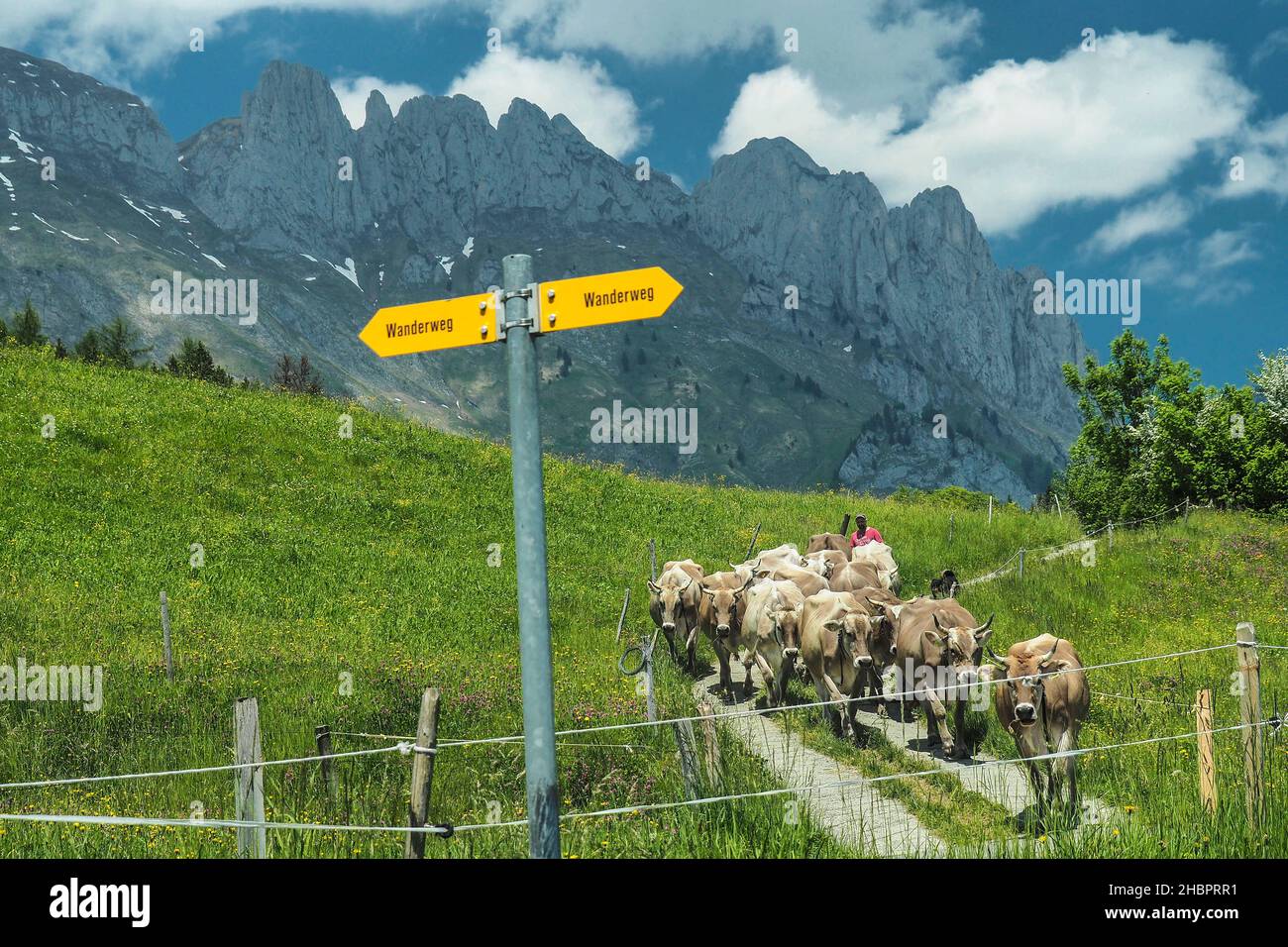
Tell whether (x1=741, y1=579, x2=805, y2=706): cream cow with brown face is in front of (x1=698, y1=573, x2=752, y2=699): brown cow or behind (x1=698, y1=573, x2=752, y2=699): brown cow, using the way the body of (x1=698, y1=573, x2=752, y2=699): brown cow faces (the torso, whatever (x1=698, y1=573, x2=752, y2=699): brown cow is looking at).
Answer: in front

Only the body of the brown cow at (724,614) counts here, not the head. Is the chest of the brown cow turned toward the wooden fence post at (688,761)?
yes

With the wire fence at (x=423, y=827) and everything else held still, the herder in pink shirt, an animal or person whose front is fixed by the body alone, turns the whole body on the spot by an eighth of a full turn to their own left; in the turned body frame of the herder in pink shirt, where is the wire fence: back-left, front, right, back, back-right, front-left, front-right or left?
front-right

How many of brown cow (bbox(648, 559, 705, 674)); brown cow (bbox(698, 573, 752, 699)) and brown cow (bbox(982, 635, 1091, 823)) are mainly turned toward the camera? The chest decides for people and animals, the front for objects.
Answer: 3

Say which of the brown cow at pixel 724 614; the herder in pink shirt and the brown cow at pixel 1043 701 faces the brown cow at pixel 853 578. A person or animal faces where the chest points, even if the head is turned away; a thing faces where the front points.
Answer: the herder in pink shirt

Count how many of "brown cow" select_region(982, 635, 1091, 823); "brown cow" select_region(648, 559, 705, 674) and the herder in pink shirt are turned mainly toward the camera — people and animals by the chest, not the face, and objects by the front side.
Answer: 3

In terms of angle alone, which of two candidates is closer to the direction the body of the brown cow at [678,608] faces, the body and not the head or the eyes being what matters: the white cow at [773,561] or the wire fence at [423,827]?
the wire fence

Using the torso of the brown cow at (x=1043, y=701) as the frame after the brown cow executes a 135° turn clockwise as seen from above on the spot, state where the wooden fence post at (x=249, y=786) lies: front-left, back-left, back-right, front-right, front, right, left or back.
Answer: left

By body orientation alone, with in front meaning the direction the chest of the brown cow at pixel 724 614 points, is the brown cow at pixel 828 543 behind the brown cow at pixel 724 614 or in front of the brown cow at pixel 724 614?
behind

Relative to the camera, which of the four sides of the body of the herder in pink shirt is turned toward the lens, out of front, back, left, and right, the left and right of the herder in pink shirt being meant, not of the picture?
front

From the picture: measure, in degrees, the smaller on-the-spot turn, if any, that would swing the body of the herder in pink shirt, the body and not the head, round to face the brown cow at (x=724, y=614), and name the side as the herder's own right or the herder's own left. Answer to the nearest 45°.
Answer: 0° — they already face it

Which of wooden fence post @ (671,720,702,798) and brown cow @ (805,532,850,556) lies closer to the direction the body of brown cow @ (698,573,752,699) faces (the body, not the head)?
the wooden fence post

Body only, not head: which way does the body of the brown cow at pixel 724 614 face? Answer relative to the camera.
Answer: toward the camera

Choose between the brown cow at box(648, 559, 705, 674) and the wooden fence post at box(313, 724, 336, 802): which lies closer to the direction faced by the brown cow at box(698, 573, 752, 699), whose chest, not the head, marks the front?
the wooden fence post
